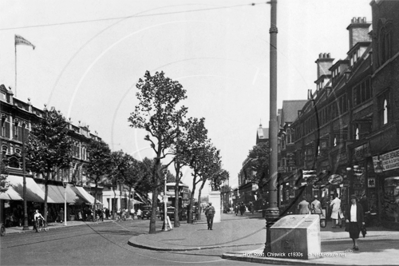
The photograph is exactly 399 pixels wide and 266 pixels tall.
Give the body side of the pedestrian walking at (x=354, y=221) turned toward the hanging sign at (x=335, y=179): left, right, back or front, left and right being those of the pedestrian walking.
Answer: back

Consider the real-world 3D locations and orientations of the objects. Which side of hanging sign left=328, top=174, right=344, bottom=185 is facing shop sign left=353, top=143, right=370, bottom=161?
front

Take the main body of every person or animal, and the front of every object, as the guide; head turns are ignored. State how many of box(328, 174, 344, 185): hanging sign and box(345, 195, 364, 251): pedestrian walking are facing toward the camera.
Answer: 2

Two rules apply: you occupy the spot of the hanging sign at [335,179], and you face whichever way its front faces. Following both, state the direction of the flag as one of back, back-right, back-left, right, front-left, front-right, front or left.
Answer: right

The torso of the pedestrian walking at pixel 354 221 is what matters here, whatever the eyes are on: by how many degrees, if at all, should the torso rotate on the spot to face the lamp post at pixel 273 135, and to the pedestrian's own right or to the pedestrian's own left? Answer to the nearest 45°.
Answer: approximately 45° to the pedestrian's own right

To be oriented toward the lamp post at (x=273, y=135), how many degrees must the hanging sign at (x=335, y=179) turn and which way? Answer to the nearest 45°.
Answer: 0° — it already faces it

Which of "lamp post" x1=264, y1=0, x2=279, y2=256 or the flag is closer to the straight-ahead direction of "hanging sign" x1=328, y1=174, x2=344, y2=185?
the lamp post
